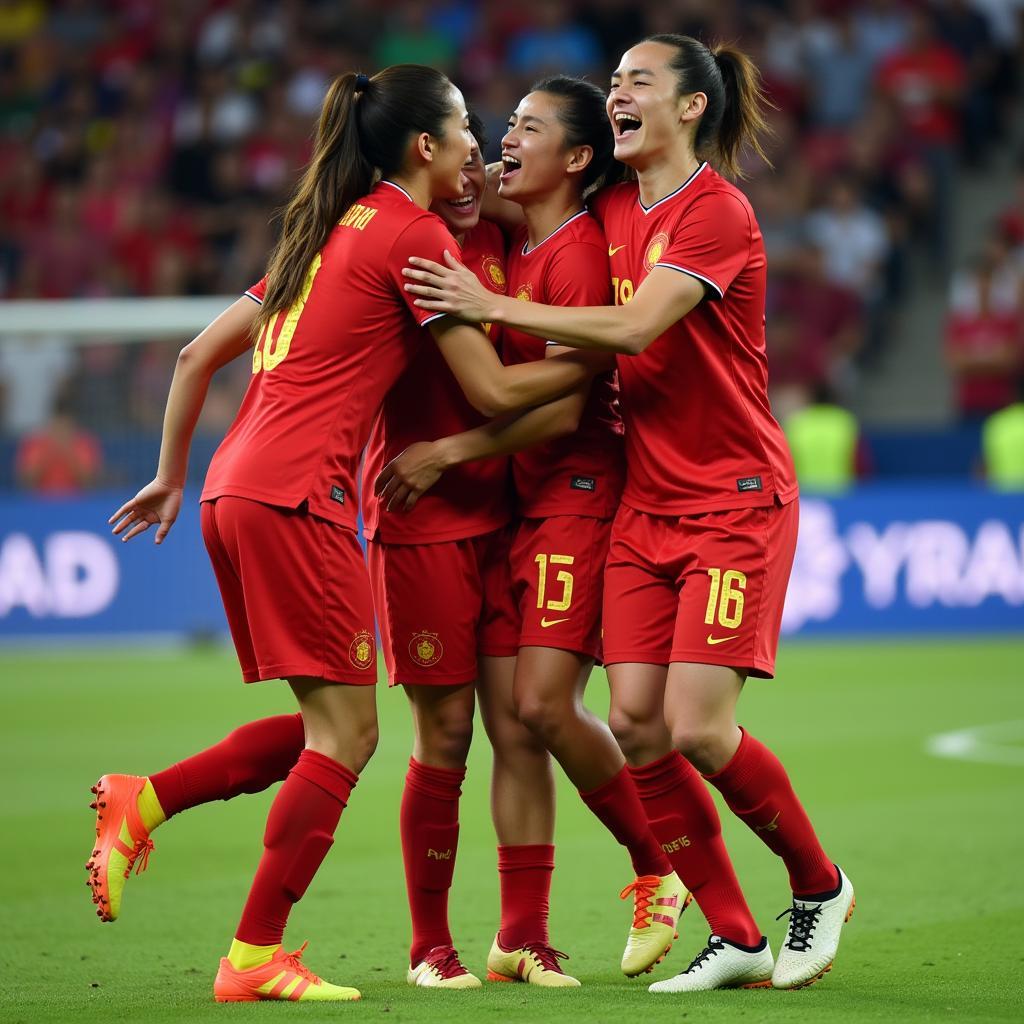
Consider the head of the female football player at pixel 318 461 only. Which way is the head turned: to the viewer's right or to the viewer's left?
to the viewer's right

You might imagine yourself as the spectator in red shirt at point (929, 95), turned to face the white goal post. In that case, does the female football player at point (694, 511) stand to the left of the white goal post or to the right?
left

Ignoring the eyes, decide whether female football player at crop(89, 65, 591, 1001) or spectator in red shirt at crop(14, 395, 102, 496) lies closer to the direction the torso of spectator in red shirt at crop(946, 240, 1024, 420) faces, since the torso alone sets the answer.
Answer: the female football player

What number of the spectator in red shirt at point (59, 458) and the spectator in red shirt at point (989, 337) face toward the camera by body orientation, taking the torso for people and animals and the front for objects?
2

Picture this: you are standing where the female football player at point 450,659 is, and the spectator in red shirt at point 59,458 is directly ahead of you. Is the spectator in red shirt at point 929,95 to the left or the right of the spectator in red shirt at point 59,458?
right

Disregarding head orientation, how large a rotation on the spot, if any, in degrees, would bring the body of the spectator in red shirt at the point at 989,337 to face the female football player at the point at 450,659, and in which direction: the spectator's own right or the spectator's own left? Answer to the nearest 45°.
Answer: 0° — they already face them

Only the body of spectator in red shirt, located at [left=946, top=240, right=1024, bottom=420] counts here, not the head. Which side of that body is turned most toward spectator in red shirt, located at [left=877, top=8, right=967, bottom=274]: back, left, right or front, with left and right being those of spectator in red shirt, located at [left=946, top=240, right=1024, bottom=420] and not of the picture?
back

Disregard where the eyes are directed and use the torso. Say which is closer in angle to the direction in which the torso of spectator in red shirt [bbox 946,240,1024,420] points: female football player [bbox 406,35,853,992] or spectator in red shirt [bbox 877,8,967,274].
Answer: the female football player

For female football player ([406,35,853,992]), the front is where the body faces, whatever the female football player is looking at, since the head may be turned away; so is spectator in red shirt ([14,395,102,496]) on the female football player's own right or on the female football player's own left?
on the female football player's own right

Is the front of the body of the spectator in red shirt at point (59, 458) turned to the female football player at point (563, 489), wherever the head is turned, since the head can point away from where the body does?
yes

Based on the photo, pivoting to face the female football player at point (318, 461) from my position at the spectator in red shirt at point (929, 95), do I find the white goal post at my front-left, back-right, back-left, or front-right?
front-right

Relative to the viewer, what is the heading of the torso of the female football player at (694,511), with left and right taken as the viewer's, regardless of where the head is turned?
facing the viewer and to the left of the viewer

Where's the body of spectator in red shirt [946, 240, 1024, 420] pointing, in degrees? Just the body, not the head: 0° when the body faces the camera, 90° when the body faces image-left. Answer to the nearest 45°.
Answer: approximately 0°

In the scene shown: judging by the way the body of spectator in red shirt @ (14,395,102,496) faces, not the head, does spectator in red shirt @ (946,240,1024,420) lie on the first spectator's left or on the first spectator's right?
on the first spectator's left

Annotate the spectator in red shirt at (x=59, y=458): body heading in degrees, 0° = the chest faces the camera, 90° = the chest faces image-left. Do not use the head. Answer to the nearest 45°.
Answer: approximately 0°

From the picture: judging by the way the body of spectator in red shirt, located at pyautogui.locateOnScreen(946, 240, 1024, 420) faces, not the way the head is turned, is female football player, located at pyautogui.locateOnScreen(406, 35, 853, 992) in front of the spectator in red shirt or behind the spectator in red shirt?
in front

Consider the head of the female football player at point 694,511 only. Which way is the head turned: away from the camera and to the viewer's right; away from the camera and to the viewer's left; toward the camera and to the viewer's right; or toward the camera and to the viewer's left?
toward the camera and to the viewer's left
